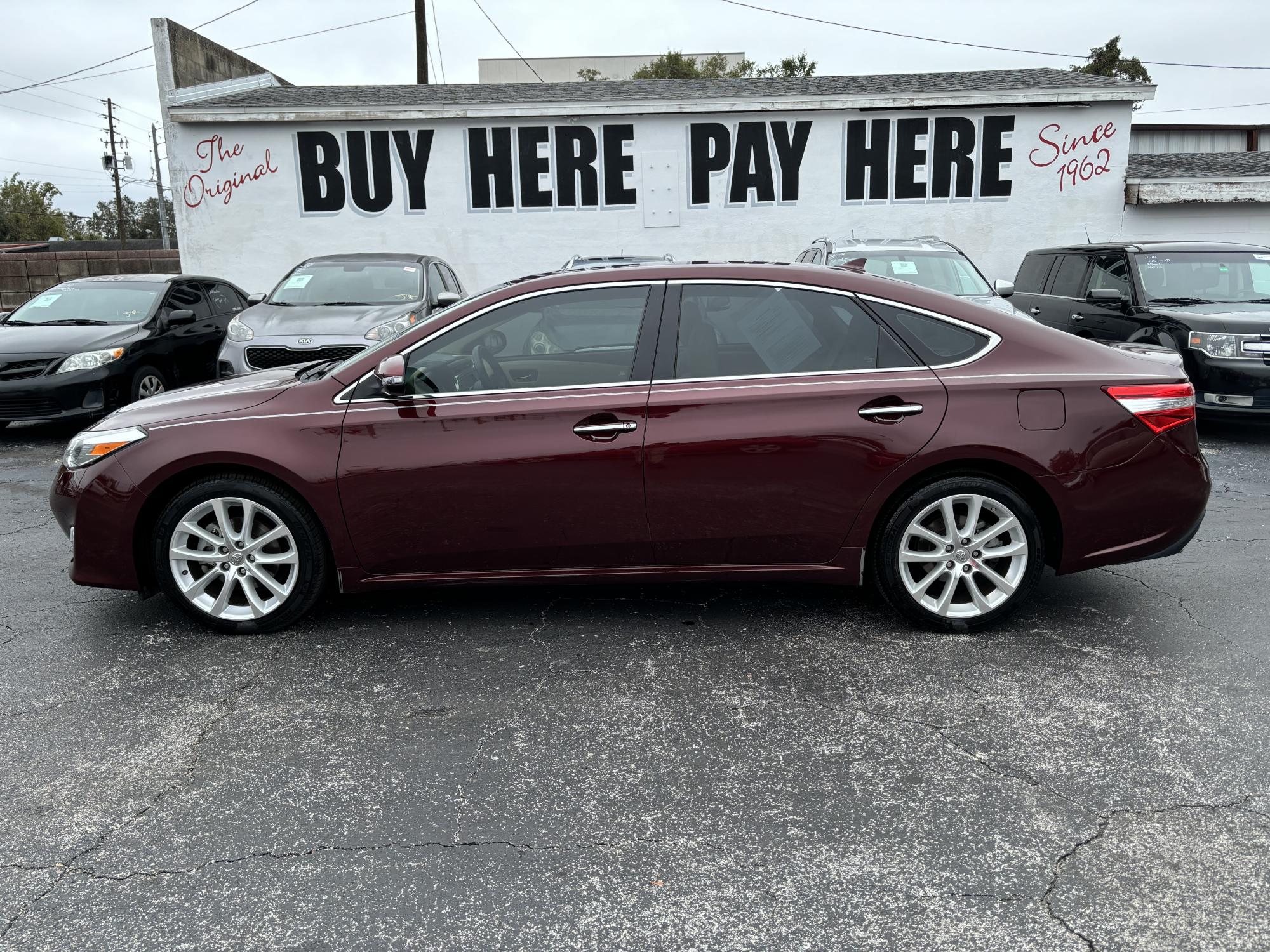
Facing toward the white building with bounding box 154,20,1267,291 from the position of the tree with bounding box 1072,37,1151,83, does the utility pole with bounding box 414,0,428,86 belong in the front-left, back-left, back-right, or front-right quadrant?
front-right

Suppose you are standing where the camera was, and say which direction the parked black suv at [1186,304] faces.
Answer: facing the viewer and to the right of the viewer

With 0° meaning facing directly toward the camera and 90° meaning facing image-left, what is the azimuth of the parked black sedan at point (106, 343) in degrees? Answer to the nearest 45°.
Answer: approximately 45°

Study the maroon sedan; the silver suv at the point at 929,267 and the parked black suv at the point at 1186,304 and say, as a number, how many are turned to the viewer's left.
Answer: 1

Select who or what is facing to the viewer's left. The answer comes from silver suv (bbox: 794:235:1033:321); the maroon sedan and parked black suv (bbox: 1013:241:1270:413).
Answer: the maroon sedan

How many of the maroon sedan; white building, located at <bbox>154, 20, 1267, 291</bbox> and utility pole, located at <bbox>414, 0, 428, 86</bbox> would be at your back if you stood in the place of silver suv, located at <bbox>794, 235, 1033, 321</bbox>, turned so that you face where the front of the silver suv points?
2

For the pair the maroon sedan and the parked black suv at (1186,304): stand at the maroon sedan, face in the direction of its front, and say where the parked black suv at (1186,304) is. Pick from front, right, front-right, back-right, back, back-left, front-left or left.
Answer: back-right

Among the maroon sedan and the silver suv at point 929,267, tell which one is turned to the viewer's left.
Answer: the maroon sedan

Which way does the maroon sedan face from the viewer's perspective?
to the viewer's left

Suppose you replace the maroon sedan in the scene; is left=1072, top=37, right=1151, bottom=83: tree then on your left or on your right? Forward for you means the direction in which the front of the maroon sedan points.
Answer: on your right

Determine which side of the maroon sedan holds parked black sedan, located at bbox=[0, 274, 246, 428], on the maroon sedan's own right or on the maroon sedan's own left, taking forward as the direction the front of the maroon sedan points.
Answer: on the maroon sedan's own right

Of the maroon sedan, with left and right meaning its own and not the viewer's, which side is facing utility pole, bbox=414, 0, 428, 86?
right
